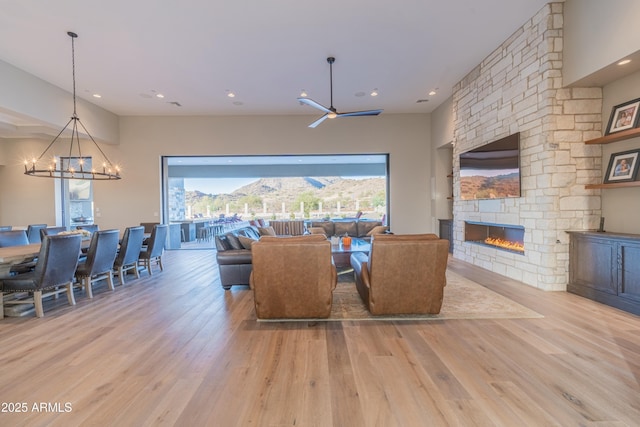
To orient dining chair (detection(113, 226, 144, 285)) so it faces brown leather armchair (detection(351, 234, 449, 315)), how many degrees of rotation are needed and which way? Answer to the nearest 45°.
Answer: approximately 180°

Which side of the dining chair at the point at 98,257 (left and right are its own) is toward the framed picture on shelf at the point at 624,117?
back

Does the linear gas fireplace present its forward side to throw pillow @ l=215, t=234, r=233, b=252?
yes

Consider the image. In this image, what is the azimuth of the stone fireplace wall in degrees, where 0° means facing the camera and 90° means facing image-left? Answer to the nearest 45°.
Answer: approximately 45°

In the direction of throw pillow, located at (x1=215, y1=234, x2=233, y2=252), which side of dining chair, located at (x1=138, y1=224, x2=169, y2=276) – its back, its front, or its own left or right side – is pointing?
back

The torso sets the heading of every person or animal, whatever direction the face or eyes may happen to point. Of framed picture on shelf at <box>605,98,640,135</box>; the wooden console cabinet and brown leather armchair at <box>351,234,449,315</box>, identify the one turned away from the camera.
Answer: the brown leather armchair

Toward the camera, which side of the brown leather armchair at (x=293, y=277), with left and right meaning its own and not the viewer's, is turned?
back

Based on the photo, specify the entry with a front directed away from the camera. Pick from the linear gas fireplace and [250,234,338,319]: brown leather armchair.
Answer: the brown leather armchair

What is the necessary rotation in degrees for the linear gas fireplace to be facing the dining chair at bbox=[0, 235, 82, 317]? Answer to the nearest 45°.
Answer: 0° — it already faces it

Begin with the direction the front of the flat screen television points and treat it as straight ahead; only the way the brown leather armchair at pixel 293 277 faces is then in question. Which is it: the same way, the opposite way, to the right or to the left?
to the right
